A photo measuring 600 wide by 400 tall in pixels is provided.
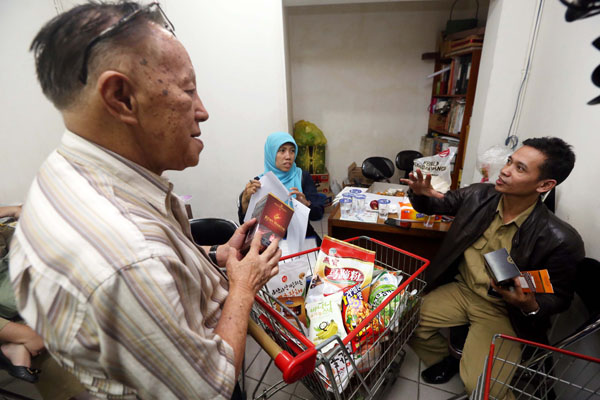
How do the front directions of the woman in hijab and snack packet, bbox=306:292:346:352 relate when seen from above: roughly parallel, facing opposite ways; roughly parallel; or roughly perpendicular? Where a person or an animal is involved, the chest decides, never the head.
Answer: roughly parallel

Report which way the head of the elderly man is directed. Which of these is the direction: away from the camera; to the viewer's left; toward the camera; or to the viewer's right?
to the viewer's right

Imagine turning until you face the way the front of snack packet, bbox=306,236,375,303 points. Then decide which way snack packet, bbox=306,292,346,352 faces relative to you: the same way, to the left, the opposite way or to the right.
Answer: the same way

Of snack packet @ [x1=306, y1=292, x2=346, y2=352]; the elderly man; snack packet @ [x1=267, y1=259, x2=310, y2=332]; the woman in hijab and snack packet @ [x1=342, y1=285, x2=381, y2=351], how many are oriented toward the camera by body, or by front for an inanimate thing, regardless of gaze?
4

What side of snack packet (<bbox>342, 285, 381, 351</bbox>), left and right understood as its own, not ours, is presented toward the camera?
front

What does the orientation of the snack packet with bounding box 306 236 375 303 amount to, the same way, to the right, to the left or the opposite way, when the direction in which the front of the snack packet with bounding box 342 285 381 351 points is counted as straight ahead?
the same way

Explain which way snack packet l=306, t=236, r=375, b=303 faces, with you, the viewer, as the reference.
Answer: facing the viewer

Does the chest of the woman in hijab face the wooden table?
no

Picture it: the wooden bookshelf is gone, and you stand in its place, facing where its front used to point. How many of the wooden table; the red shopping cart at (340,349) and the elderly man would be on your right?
0

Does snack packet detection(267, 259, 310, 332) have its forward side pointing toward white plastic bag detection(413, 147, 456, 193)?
no

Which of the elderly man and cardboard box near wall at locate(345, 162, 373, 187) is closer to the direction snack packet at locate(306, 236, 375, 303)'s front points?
the elderly man

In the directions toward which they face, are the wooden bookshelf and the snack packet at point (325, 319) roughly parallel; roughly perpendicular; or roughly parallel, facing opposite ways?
roughly perpendicular

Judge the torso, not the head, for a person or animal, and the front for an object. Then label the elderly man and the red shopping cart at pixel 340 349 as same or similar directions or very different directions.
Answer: same or similar directions

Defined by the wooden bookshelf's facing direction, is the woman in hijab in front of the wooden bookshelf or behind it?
in front
